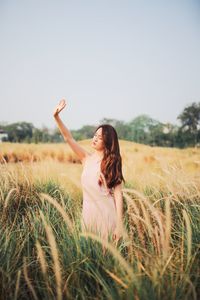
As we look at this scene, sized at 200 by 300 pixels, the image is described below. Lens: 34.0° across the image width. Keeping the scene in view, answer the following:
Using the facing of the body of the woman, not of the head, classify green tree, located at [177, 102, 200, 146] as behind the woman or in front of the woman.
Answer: behind

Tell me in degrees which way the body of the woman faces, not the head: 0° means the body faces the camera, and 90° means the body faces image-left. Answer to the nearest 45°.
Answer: approximately 45°
